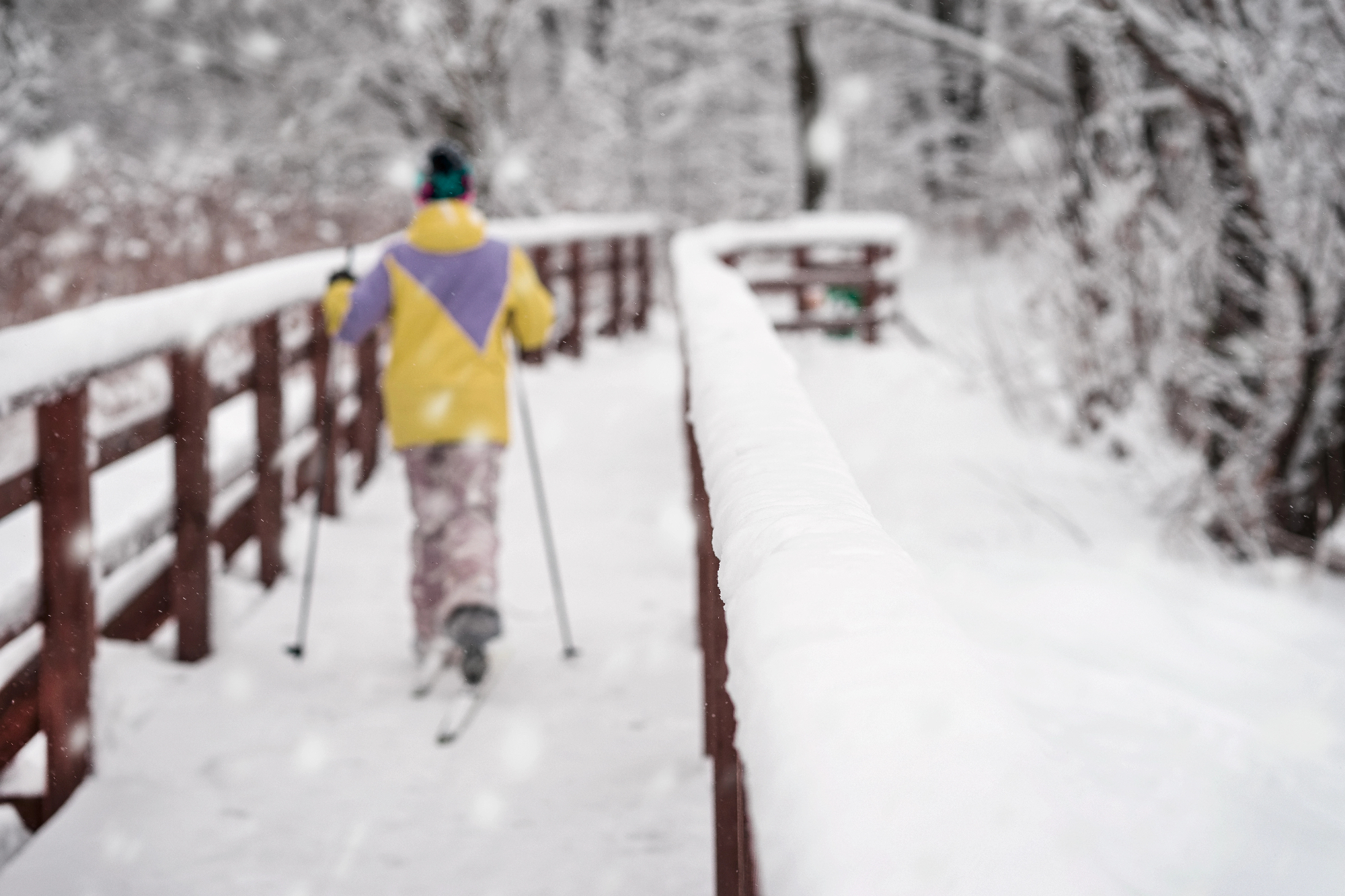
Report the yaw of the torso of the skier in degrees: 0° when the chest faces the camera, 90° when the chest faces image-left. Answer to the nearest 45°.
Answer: approximately 180°

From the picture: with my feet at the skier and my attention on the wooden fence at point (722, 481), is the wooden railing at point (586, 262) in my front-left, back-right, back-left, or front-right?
back-left

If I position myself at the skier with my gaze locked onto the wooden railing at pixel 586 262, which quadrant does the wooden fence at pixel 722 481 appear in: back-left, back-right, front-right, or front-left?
back-right

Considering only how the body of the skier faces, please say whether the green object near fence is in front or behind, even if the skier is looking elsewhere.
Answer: in front

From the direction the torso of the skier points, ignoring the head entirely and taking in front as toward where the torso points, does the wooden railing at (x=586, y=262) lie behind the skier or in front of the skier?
in front
